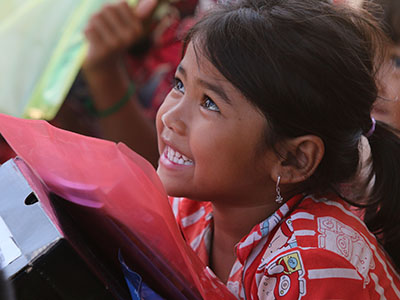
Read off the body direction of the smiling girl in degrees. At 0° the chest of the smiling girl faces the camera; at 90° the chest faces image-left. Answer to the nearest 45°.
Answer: approximately 45°

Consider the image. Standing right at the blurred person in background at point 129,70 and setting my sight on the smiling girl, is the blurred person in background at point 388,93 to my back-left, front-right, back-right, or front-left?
front-left

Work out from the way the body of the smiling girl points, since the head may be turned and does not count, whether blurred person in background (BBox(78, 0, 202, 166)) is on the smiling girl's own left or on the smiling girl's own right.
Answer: on the smiling girl's own right
